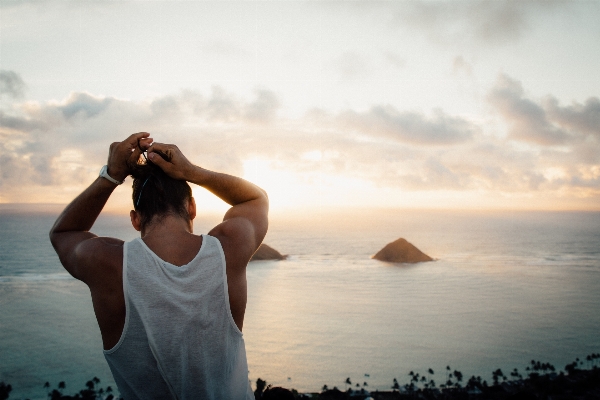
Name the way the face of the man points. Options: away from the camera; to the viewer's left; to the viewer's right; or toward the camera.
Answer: away from the camera

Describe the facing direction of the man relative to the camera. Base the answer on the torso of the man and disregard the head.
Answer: away from the camera
